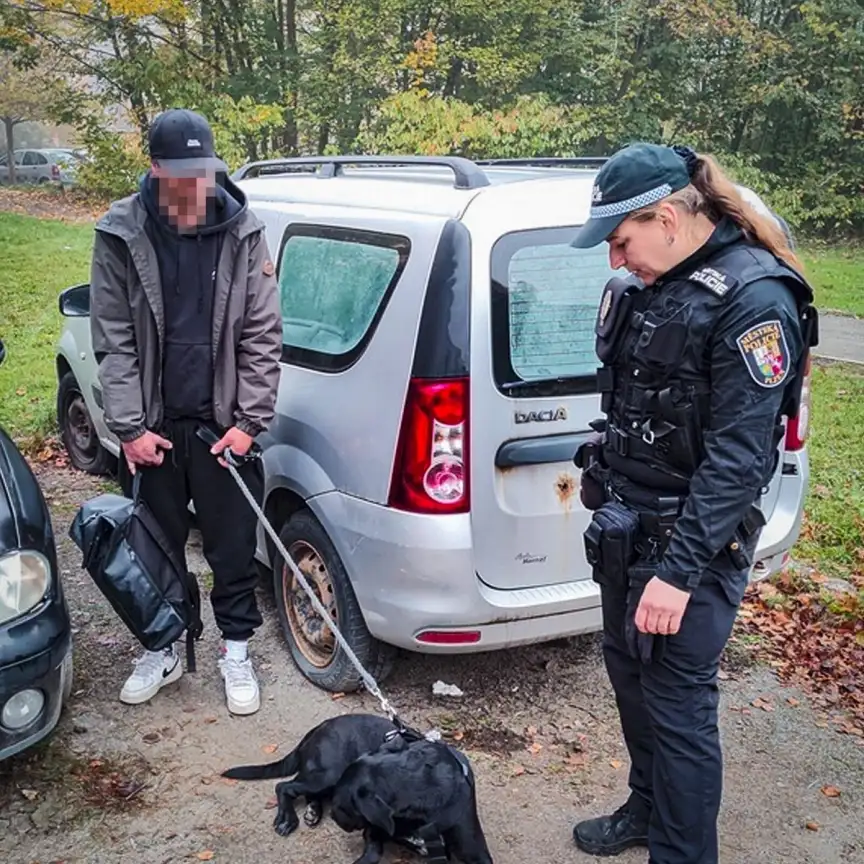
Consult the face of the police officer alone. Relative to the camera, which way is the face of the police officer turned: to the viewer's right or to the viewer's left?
to the viewer's left

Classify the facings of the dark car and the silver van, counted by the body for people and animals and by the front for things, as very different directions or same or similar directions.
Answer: very different directions

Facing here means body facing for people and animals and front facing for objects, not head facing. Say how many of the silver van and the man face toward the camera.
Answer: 1

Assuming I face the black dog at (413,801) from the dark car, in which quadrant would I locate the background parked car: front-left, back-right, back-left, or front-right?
back-left

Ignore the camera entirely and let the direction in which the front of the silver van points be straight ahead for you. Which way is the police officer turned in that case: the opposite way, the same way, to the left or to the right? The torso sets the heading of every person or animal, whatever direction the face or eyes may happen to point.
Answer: to the left

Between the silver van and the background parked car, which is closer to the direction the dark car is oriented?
the silver van

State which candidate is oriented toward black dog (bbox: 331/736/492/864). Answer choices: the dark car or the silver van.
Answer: the dark car

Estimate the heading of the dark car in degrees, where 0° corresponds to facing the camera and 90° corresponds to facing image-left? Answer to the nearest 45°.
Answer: approximately 315°

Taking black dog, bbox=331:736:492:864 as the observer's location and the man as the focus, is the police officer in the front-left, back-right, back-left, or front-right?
back-right

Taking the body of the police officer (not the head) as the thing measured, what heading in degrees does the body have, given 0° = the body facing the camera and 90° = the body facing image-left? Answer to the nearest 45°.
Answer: approximately 45°

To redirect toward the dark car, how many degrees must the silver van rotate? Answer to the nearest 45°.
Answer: approximately 45° to its left

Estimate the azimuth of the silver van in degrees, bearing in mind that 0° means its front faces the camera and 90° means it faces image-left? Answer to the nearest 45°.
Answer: approximately 135°
